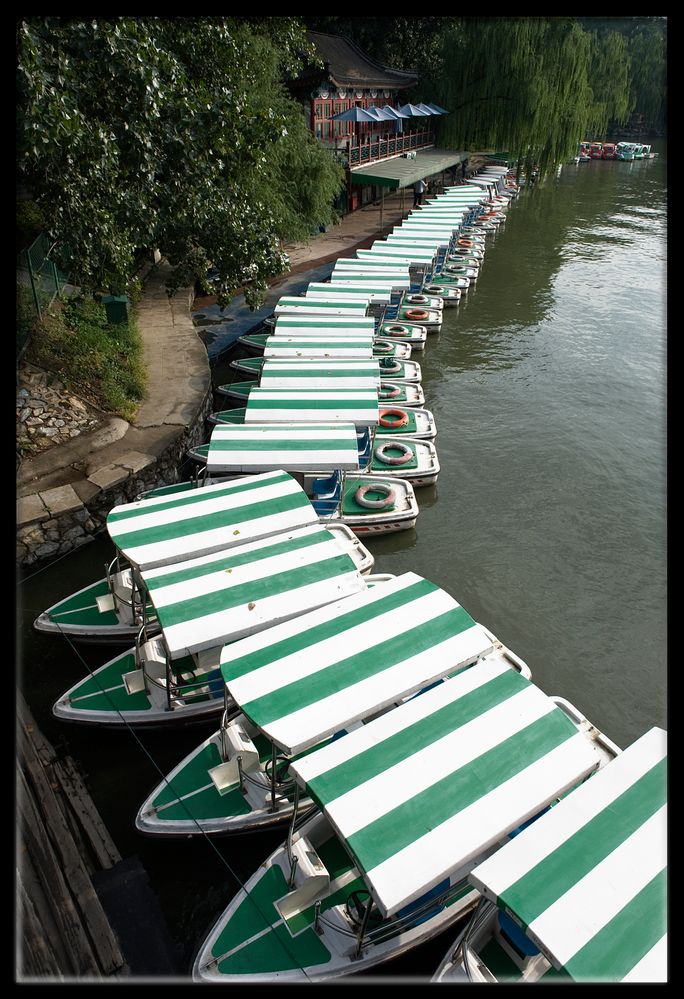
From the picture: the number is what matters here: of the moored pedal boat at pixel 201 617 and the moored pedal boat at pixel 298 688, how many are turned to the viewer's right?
0

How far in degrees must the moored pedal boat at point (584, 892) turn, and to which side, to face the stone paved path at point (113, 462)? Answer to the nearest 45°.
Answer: approximately 90° to its right

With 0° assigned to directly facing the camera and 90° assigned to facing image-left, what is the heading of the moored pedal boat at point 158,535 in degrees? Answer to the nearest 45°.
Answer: approximately 45°

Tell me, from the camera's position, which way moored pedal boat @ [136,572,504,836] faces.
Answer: facing the viewer and to the left of the viewer

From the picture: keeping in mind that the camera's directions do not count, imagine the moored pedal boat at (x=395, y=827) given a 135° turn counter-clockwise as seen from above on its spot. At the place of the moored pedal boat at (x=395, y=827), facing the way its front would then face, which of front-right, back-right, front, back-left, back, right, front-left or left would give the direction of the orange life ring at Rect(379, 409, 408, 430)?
left

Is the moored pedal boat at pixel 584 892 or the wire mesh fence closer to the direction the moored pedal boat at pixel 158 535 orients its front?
the wire mesh fence

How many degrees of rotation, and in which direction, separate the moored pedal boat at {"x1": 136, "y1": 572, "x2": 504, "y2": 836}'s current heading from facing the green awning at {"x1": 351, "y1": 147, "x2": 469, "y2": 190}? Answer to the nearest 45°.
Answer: approximately 135° to its right

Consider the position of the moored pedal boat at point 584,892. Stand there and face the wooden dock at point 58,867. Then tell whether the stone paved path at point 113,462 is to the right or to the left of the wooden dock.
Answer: right

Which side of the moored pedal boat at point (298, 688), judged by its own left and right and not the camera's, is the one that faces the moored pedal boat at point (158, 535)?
right

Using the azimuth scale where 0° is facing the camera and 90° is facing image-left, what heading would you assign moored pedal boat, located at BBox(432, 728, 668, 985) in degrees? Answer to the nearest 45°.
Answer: approximately 45°
